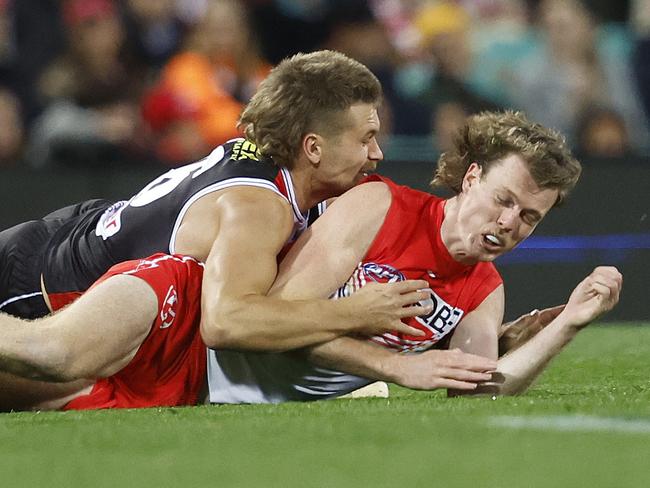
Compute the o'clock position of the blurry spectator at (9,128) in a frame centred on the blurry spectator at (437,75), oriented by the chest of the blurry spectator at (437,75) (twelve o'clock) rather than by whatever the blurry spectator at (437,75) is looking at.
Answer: the blurry spectator at (9,128) is roughly at 2 o'clock from the blurry spectator at (437,75).

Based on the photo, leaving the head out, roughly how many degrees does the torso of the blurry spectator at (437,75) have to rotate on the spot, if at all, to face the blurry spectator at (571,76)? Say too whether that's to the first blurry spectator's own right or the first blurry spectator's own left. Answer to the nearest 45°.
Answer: approximately 135° to the first blurry spectator's own left

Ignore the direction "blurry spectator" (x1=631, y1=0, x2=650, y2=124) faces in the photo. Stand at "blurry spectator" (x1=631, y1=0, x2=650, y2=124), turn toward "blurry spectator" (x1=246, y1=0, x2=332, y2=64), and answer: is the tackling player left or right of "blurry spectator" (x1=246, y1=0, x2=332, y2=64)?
left

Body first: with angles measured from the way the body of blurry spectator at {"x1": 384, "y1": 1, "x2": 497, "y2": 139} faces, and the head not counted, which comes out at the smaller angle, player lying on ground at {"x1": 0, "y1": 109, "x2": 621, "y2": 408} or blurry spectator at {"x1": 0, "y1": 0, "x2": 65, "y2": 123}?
the player lying on ground

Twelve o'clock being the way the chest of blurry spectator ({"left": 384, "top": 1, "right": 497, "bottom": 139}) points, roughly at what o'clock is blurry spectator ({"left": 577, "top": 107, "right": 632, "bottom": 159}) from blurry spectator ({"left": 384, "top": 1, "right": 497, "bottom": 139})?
blurry spectator ({"left": 577, "top": 107, "right": 632, "bottom": 159}) is roughly at 9 o'clock from blurry spectator ({"left": 384, "top": 1, "right": 497, "bottom": 139}).

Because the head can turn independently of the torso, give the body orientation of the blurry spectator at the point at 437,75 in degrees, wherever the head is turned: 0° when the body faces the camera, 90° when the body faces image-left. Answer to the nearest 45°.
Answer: approximately 0°

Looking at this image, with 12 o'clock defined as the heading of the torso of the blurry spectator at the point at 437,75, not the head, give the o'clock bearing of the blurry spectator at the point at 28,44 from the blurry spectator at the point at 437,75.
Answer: the blurry spectator at the point at 28,44 is roughly at 2 o'clock from the blurry spectator at the point at 437,75.

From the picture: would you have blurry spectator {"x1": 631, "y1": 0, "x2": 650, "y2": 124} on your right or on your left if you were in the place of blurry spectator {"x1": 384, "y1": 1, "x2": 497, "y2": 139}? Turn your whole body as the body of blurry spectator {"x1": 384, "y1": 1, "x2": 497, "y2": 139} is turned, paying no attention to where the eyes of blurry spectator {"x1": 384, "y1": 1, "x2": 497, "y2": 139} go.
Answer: on your left

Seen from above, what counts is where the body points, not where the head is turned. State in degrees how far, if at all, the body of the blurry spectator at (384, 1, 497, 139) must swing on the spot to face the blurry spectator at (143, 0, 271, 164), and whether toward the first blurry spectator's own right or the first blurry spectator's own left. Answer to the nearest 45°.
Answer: approximately 45° to the first blurry spectator's own right

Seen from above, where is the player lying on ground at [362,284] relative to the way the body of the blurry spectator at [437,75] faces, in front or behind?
in front

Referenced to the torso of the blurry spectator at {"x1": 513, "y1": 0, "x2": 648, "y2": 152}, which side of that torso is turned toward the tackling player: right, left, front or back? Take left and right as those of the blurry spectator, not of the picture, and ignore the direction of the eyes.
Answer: front

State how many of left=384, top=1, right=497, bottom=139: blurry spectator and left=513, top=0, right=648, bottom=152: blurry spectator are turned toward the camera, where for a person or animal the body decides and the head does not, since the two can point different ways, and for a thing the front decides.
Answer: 2

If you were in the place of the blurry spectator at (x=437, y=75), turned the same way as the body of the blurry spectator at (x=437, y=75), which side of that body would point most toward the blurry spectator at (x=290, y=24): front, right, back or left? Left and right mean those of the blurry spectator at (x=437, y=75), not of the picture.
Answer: right

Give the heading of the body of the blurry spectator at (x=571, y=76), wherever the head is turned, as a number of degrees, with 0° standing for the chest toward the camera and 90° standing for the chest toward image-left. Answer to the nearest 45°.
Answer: approximately 0°
